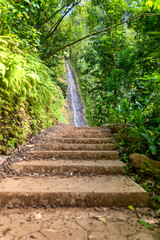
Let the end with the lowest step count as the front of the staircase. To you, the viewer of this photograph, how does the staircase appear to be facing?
facing the viewer

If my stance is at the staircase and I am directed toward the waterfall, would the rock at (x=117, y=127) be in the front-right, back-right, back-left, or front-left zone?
front-right

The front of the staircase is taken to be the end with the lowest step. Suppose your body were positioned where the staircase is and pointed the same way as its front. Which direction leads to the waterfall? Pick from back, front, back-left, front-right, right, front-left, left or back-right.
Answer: back

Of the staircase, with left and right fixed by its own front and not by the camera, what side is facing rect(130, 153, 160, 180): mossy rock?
left
